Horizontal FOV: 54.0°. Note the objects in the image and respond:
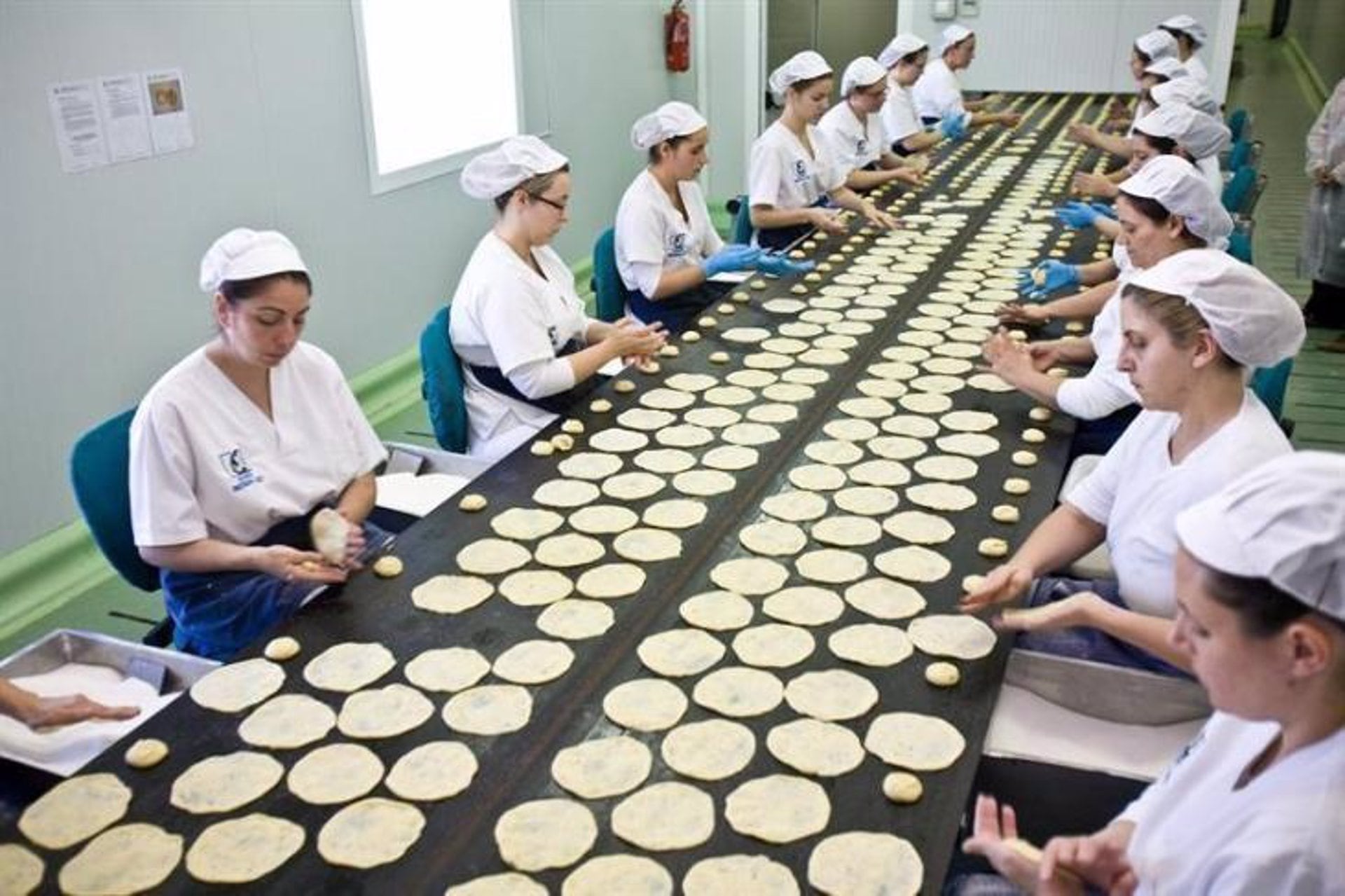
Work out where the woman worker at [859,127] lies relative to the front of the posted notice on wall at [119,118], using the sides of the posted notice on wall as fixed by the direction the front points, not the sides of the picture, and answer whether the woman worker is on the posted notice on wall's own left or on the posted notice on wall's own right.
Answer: on the posted notice on wall's own left

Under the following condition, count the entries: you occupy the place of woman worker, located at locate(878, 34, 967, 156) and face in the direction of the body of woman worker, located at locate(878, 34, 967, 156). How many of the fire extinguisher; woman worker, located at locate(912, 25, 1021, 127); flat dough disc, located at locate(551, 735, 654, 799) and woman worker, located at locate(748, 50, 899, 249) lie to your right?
2

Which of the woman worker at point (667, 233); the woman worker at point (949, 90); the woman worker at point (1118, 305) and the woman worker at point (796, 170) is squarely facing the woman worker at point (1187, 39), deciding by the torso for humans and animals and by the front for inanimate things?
the woman worker at point (949, 90)

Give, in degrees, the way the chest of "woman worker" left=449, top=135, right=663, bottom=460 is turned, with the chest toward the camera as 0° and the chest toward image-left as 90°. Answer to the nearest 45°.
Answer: approximately 270°

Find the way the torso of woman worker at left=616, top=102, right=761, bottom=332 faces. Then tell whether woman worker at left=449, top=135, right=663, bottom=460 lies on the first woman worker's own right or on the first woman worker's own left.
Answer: on the first woman worker's own right

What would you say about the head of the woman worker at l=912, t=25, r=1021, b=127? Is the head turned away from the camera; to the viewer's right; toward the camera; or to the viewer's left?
to the viewer's right

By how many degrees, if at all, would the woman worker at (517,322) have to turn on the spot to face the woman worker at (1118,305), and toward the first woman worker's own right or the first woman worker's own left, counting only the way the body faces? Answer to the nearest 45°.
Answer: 0° — they already face them

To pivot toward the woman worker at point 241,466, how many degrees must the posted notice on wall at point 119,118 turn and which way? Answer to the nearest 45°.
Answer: approximately 45° to its right

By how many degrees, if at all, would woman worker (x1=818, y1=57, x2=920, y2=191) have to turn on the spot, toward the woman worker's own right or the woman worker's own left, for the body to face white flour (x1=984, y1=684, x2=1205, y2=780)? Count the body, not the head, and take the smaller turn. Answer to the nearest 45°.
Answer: approximately 45° to the woman worker's own right

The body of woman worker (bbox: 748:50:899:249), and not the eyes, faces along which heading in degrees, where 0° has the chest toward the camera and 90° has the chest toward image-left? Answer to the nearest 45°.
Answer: approximately 315°

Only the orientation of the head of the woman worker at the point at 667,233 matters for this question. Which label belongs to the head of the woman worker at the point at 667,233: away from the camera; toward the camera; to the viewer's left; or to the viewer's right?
to the viewer's right

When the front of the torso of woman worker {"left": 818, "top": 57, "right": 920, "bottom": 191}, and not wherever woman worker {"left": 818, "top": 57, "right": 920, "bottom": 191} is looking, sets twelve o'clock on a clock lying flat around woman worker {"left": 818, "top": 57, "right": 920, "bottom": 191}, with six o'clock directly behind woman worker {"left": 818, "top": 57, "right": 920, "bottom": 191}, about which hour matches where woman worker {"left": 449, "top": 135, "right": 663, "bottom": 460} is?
woman worker {"left": 449, "top": 135, "right": 663, "bottom": 460} is roughly at 2 o'clock from woman worker {"left": 818, "top": 57, "right": 920, "bottom": 191}.

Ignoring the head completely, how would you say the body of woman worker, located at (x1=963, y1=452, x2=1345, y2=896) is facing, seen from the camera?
to the viewer's left

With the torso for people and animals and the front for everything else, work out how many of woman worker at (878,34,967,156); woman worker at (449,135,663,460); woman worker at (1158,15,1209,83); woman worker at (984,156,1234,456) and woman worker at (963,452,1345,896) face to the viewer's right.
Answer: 2
